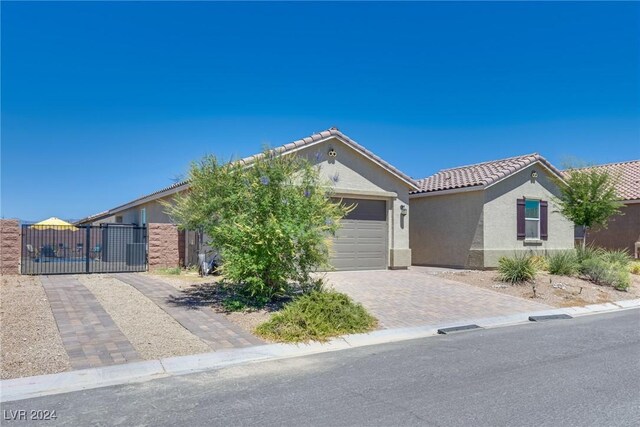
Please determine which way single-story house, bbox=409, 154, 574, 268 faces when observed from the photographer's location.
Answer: facing the viewer and to the right of the viewer

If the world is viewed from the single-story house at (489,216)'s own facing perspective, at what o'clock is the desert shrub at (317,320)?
The desert shrub is roughly at 2 o'clock from the single-story house.

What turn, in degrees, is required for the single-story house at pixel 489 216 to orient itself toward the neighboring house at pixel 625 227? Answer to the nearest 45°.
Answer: approximately 90° to its left

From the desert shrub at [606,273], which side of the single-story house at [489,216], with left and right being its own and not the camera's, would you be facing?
front

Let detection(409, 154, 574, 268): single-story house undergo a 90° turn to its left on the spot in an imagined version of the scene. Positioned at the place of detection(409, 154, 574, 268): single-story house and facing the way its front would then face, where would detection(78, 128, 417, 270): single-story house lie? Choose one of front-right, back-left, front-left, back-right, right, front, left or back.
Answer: back

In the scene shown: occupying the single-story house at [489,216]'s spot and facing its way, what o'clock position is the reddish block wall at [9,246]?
The reddish block wall is roughly at 3 o'clock from the single-story house.

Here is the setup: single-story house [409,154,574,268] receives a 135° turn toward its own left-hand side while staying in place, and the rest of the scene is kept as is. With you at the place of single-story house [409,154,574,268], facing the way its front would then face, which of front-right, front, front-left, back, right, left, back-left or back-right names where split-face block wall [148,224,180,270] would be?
back-left

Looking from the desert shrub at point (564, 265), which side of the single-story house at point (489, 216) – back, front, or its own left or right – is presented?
front

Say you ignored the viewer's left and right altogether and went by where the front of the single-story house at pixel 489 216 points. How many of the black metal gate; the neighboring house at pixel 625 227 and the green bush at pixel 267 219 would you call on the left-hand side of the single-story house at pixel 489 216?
1

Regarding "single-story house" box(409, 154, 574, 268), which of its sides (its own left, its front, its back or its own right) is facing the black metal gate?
right

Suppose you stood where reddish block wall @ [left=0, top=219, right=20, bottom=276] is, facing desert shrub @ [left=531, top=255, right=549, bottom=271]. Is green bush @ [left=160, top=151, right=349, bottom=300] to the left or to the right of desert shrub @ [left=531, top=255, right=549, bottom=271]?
right

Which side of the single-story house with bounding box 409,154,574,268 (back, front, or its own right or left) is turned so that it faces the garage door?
right

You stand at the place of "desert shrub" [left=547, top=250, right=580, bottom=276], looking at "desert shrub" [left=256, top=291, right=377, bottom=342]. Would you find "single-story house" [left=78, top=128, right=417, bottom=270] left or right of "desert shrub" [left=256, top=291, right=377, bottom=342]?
right

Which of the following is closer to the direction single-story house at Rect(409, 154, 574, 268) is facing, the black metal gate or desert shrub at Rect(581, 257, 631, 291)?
the desert shrub
